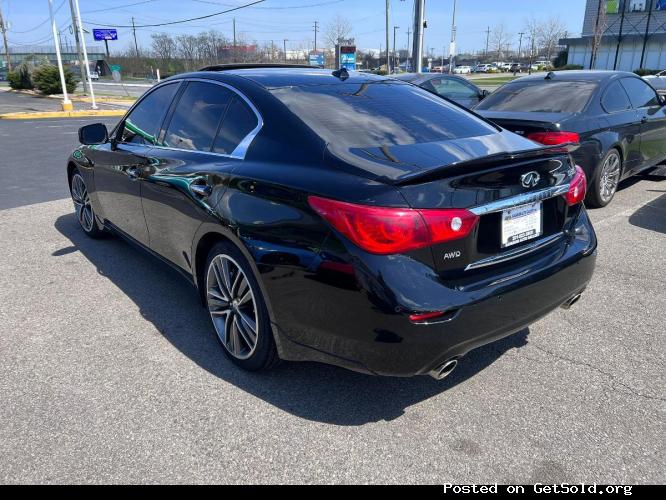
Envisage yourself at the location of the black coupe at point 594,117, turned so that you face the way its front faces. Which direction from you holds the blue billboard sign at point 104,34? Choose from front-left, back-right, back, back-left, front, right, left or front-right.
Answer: left

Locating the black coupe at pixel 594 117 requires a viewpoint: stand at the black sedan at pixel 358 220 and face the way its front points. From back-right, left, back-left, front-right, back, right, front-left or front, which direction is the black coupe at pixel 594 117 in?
right

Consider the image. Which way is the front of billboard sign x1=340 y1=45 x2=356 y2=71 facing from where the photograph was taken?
facing the viewer

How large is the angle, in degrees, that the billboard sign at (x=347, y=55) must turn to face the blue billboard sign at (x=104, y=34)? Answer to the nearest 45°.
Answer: approximately 135° to its right

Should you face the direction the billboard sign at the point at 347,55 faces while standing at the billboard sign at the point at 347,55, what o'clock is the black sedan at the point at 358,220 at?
The black sedan is roughly at 12 o'clock from the billboard sign.

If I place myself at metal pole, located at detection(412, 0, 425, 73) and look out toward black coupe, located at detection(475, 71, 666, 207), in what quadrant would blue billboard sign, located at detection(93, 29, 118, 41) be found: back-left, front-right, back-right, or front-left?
back-right

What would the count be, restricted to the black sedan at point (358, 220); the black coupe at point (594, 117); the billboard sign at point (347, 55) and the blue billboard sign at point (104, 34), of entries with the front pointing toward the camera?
2

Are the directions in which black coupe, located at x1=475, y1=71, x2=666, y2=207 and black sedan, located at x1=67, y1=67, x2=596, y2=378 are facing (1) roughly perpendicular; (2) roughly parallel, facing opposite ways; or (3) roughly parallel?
roughly perpendicular

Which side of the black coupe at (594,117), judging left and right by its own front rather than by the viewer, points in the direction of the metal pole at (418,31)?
left

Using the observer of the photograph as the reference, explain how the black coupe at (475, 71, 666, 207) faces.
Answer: facing away from the viewer and to the right of the viewer

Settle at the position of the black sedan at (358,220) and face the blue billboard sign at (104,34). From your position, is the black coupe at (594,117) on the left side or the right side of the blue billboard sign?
right

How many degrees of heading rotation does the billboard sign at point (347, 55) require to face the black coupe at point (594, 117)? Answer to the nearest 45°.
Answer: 0° — it already faces it

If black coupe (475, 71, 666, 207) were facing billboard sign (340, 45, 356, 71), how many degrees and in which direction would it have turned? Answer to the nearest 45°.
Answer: approximately 90° to its left

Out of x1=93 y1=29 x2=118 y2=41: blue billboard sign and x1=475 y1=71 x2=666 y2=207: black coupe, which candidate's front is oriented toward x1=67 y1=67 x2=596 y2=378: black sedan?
the blue billboard sign

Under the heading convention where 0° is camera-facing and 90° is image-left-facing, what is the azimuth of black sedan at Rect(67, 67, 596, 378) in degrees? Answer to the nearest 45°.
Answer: approximately 135°

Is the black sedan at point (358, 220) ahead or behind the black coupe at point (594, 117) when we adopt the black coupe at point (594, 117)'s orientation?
behind

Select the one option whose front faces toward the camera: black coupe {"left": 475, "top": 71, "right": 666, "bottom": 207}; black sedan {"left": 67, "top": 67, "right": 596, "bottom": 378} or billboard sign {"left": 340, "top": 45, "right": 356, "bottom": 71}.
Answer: the billboard sign

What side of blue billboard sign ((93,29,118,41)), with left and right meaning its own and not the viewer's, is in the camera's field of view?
front
